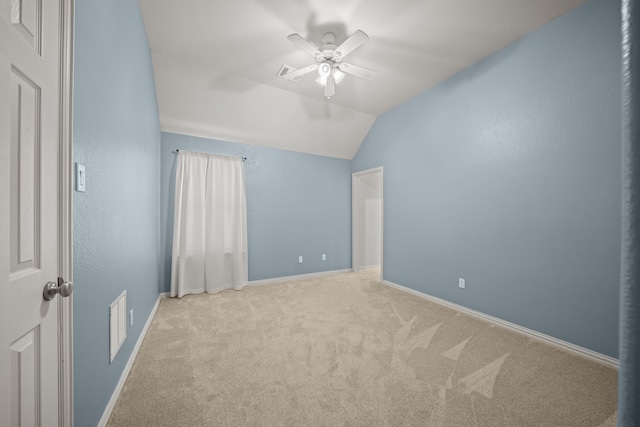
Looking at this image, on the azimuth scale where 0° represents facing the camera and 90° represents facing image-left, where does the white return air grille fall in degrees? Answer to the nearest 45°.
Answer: approximately 270°

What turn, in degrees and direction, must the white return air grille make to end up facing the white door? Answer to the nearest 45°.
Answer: approximately 90° to its right

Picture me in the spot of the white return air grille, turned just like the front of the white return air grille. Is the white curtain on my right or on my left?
on my left
